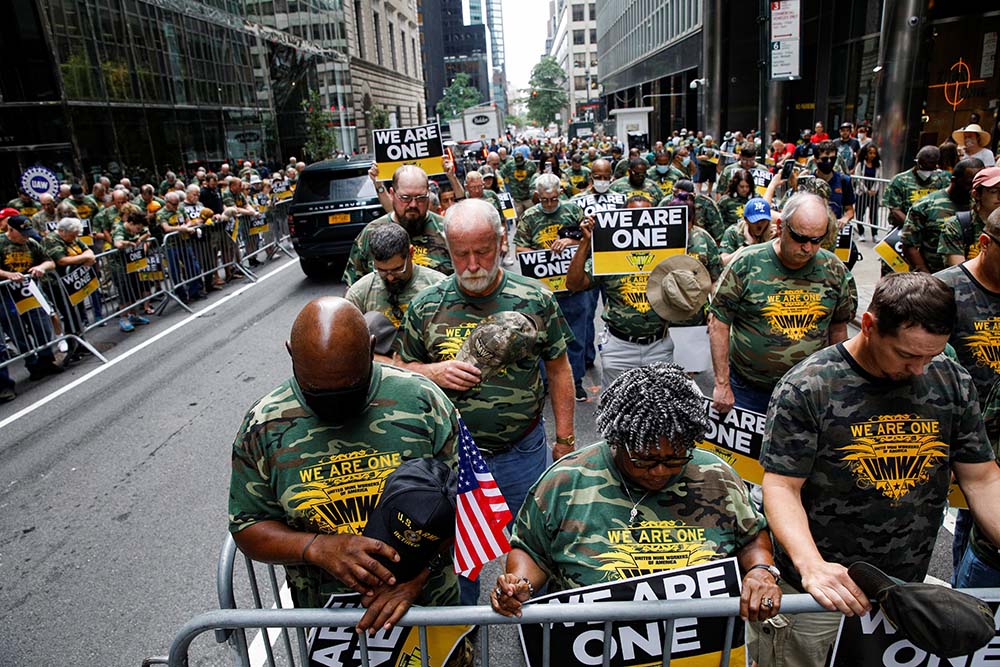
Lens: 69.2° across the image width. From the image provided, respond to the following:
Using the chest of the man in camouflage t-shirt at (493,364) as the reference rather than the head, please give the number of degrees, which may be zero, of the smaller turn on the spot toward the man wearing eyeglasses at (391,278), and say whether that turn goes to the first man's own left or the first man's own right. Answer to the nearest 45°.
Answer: approximately 135° to the first man's own right

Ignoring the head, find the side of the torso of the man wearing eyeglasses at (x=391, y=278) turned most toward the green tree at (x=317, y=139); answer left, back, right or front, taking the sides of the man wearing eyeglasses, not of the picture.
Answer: back

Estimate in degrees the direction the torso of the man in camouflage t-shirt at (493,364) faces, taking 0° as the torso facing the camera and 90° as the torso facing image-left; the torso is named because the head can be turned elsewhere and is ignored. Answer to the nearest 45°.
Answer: approximately 0°

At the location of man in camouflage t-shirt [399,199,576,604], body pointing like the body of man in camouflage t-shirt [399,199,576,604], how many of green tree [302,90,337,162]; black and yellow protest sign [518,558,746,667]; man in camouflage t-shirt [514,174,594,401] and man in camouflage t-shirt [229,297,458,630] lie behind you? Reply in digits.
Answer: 2

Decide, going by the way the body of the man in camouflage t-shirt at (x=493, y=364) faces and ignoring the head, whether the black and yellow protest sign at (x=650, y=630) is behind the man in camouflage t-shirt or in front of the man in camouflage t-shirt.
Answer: in front

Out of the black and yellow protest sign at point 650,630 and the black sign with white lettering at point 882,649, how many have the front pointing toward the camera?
2

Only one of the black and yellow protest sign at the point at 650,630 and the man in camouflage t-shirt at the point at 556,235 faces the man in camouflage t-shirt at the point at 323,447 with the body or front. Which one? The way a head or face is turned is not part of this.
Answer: the man in camouflage t-shirt at the point at 556,235

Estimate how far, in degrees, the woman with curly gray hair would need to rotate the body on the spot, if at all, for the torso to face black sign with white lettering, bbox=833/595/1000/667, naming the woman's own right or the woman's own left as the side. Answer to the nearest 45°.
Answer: approximately 90° to the woman's own left

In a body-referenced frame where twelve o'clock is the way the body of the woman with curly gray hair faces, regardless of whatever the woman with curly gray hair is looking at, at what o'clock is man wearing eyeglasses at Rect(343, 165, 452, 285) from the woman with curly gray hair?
The man wearing eyeglasses is roughly at 5 o'clock from the woman with curly gray hair.

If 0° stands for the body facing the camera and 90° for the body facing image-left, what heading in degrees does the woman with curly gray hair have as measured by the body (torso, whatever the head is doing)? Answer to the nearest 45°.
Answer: approximately 0°

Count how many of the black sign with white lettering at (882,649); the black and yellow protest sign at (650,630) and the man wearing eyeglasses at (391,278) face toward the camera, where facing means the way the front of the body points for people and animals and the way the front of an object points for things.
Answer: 3
